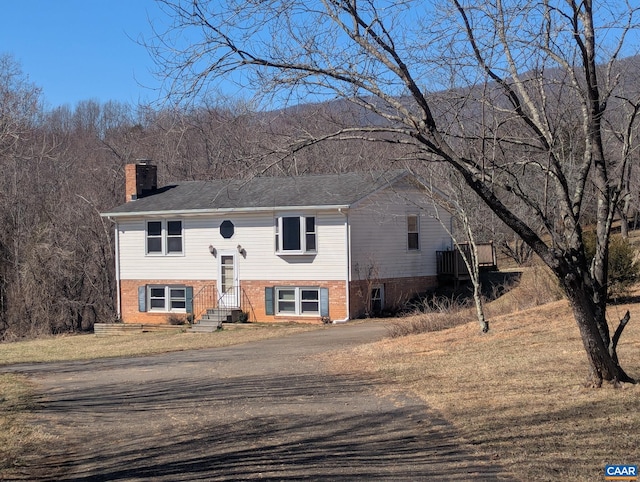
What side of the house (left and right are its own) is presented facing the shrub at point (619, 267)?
left

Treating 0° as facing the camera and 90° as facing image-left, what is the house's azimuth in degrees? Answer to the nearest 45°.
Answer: approximately 45°
